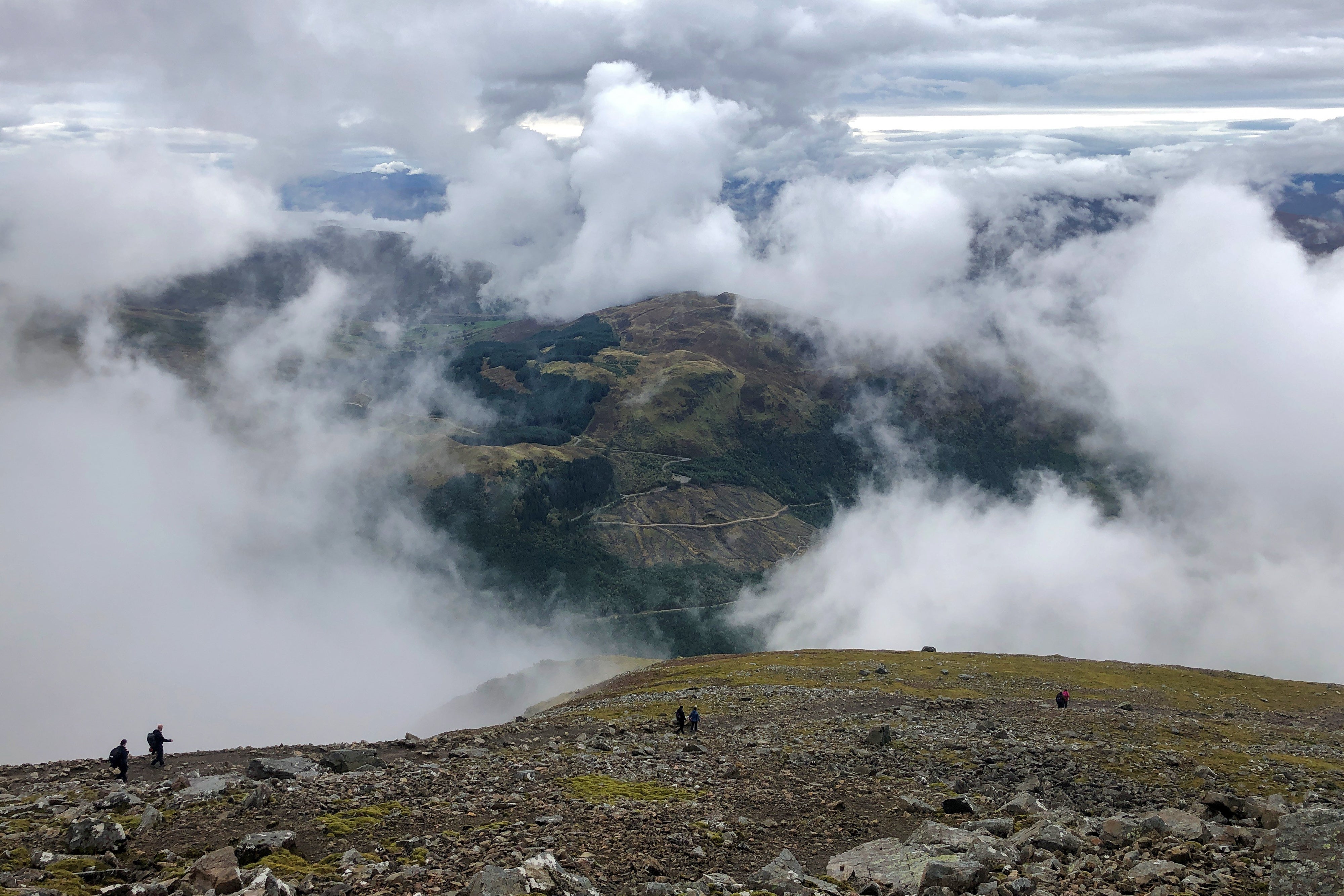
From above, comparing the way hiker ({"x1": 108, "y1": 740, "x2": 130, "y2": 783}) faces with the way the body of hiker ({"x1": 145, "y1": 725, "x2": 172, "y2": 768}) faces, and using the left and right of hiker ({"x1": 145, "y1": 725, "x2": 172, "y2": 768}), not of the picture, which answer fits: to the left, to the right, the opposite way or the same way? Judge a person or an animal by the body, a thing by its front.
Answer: the same way

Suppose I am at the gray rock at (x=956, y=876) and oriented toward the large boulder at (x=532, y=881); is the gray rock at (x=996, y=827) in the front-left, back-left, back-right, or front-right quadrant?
back-right
